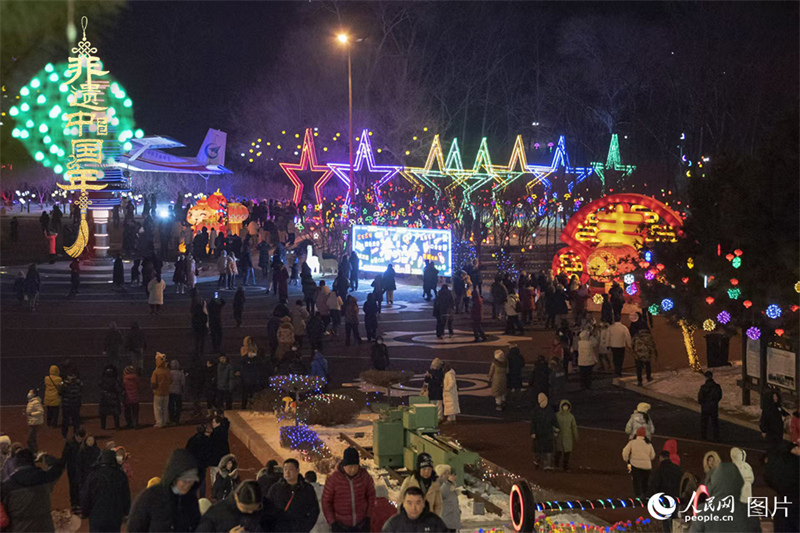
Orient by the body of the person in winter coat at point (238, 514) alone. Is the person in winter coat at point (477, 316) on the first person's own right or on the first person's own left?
on the first person's own left

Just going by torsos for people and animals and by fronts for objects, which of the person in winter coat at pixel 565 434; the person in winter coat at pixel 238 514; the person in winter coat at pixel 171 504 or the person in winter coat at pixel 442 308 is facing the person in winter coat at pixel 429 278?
the person in winter coat at pixel 442 308

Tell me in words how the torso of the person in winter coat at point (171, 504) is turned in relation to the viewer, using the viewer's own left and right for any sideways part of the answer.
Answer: facing the viewer and to the right of the viewer

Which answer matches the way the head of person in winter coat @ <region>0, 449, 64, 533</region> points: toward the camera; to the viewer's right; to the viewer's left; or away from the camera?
away from the camera

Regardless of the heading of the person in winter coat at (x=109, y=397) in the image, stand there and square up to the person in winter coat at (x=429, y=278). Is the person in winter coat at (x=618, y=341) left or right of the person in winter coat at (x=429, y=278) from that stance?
right

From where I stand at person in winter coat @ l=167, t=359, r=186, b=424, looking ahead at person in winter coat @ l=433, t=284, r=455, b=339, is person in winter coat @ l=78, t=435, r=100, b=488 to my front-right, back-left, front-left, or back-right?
back-right
